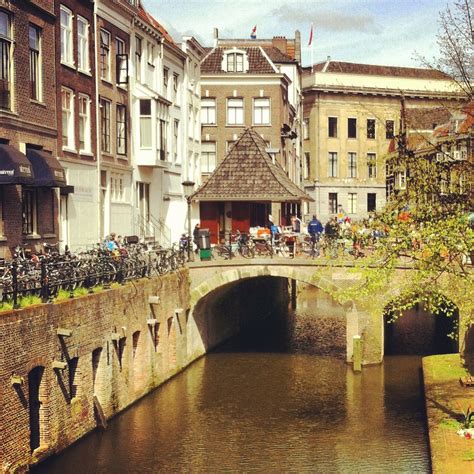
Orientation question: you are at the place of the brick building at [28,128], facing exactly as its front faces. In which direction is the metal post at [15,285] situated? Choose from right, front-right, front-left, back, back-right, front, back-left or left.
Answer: front-right

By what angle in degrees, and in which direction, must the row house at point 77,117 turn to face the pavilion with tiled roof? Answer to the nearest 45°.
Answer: approximately 90° to its left

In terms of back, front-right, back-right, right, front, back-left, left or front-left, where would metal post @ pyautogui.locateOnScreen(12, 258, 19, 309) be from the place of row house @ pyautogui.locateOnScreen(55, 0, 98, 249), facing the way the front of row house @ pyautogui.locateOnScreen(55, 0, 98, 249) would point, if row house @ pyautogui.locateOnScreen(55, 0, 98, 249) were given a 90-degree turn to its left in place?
back-right

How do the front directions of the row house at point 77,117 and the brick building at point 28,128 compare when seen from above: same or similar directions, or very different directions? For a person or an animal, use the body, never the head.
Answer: same or similar directions

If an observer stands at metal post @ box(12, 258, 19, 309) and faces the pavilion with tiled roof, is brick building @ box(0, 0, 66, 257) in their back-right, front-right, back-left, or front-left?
front-left

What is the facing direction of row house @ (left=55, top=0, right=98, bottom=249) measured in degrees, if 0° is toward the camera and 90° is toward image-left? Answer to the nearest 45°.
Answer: approximately 315°

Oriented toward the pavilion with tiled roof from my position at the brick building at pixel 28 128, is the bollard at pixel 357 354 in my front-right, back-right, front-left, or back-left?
front-right

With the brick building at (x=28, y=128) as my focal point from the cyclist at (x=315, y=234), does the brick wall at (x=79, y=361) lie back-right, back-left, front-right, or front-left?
front-left

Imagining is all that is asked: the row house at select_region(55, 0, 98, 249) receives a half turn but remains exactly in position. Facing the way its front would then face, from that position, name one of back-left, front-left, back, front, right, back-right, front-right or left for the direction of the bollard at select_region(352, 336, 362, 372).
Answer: back-right

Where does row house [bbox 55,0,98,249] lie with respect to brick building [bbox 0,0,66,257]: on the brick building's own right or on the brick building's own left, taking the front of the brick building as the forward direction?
on the brick building's own left

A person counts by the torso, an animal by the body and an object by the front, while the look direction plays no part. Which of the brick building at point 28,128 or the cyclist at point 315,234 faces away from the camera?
the cyclist

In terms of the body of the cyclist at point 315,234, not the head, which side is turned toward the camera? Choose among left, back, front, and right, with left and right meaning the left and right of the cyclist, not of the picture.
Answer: back

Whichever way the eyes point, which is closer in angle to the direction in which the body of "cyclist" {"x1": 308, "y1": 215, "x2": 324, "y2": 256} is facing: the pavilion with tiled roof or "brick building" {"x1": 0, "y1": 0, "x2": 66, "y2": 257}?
the pavilion with tiled roof
